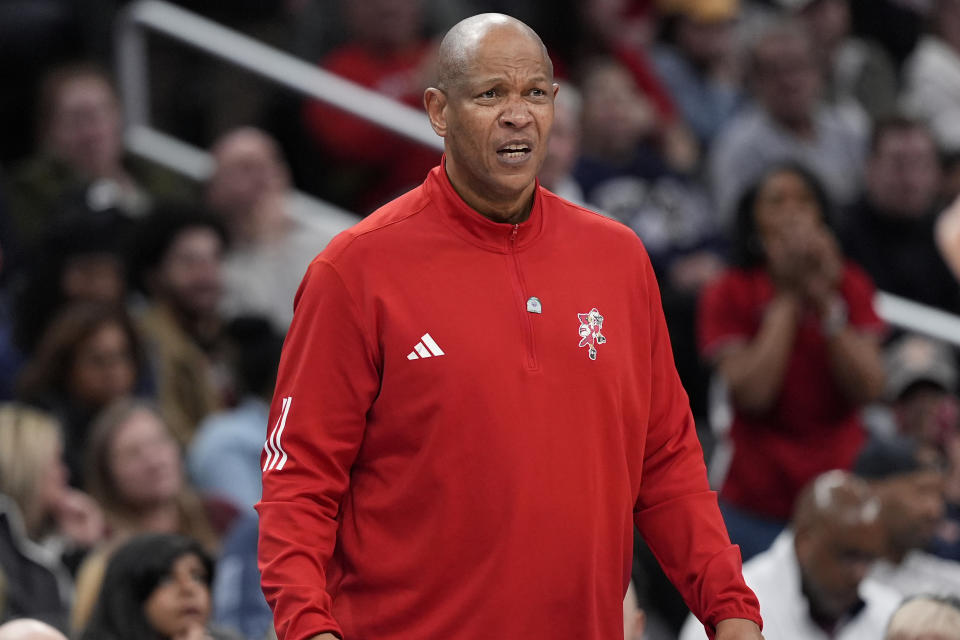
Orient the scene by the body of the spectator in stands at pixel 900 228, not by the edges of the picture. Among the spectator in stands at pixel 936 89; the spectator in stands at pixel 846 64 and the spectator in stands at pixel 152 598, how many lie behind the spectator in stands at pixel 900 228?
2

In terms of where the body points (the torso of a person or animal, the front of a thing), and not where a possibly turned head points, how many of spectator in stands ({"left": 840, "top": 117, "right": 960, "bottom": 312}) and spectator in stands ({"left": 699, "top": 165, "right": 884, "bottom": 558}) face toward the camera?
2

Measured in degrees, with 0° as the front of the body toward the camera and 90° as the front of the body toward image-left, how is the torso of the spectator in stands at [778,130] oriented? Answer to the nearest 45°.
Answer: approximately 0°

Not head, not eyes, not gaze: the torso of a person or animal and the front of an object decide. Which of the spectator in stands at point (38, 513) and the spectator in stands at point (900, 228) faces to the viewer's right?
the spectator in stands at point (38, 513)

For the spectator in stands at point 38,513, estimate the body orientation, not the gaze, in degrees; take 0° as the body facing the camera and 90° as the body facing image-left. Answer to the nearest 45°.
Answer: approximately 270°

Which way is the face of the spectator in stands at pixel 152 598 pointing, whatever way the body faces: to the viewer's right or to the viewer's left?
to the viewer's right
